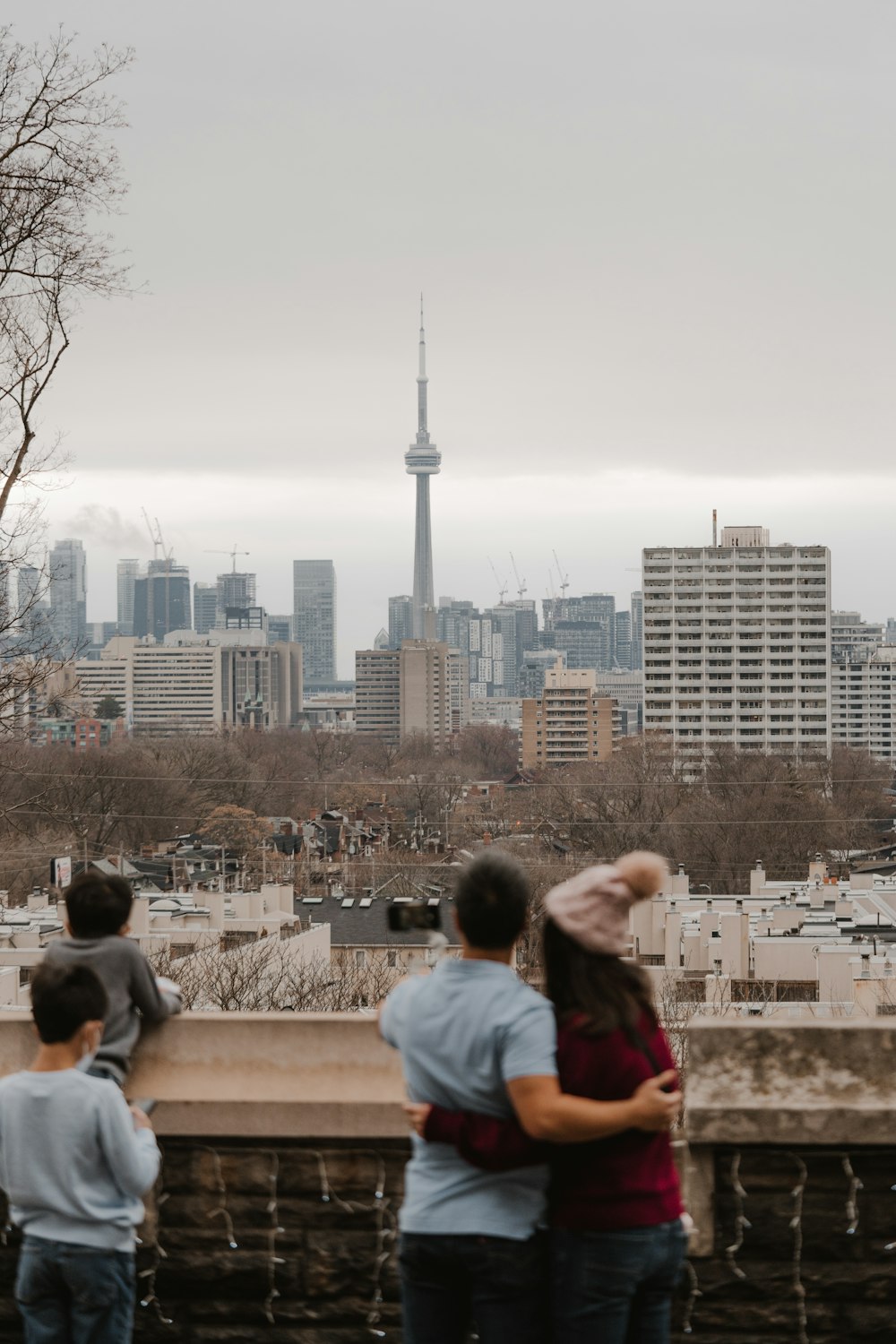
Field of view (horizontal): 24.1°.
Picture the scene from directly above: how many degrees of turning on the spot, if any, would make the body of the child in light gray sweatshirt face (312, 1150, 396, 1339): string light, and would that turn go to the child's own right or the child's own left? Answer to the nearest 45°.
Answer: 0° — they already face it

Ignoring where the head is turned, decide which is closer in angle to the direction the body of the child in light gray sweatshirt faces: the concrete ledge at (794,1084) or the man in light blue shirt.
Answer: the concrete ledge

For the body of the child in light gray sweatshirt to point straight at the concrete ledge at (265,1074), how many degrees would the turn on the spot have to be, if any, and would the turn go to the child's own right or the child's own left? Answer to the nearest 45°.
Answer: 0° — they already face it

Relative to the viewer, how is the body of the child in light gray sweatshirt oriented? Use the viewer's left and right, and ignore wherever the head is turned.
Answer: facing away from the viewer and to the right of the viewer

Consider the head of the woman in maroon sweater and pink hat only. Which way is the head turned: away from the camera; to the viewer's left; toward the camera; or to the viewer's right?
away from the camera

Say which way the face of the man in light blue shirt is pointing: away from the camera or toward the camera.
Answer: away from the camera

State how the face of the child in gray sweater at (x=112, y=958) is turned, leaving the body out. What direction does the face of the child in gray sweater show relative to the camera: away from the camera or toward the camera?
away from the camera

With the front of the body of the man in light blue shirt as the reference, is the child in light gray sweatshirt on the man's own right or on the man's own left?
on the man's own left

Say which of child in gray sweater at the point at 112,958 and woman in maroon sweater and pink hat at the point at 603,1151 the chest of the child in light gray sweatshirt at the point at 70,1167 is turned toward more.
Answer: the child in gray sweater

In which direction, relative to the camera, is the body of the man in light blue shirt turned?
away from the camera

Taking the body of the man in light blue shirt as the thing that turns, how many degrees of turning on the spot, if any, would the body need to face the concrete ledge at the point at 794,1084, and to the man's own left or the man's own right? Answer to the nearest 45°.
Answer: approximately 45° to the man's own right
